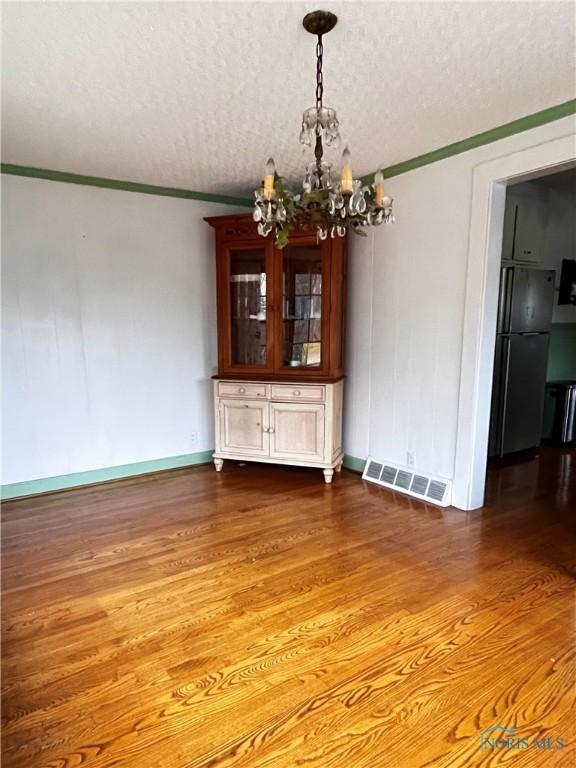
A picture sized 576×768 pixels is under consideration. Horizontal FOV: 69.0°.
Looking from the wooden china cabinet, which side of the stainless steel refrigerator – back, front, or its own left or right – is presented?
right

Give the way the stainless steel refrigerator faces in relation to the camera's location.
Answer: facing the viewer and to the right of the viewer

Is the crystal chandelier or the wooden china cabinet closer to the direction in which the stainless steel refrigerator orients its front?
the crystal chandelier

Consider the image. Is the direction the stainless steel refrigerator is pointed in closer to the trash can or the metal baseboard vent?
the metal baseboard vent

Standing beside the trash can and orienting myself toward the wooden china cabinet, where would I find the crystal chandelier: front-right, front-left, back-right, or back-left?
front-left

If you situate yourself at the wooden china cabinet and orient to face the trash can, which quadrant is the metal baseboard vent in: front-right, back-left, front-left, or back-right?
front-right

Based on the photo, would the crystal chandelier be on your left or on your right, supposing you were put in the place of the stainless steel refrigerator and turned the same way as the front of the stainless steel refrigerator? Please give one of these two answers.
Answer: on your right

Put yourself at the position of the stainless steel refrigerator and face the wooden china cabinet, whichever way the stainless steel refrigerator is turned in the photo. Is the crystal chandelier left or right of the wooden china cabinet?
left

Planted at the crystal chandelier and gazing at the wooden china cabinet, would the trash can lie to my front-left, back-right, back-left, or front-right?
front-right

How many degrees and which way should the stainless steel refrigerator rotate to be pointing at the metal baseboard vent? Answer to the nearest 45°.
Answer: approximately 90° to its right

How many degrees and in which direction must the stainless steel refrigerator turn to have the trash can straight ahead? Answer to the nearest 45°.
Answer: approximately 90° to its left

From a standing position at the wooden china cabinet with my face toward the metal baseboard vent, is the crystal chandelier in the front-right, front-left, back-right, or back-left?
front-right
